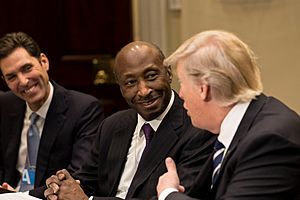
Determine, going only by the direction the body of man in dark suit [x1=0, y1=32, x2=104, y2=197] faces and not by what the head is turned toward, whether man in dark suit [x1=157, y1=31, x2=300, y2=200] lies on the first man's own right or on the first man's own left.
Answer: on the first man's own left

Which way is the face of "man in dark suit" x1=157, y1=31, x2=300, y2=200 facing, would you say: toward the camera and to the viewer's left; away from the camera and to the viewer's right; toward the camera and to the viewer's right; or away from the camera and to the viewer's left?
away from the camera and to the viewer's left

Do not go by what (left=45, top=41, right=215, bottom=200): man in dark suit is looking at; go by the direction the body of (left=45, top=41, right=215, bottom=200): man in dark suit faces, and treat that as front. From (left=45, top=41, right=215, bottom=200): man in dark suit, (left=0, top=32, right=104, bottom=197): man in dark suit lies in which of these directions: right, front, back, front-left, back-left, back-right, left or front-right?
right

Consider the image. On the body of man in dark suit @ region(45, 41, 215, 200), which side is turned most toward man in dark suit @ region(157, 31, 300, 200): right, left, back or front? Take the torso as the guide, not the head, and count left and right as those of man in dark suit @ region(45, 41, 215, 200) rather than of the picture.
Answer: left

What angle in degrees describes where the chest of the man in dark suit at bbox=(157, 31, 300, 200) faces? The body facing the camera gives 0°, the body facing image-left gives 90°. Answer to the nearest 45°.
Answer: approximately 90°

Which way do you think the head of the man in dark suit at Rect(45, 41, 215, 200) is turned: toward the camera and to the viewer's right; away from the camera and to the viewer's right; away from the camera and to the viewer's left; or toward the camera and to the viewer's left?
toward the camera and to the viewer's right

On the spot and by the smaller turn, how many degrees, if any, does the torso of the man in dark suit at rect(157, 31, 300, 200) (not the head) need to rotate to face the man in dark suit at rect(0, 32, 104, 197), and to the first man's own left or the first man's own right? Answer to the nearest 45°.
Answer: approximately 45° to the first man's own right
